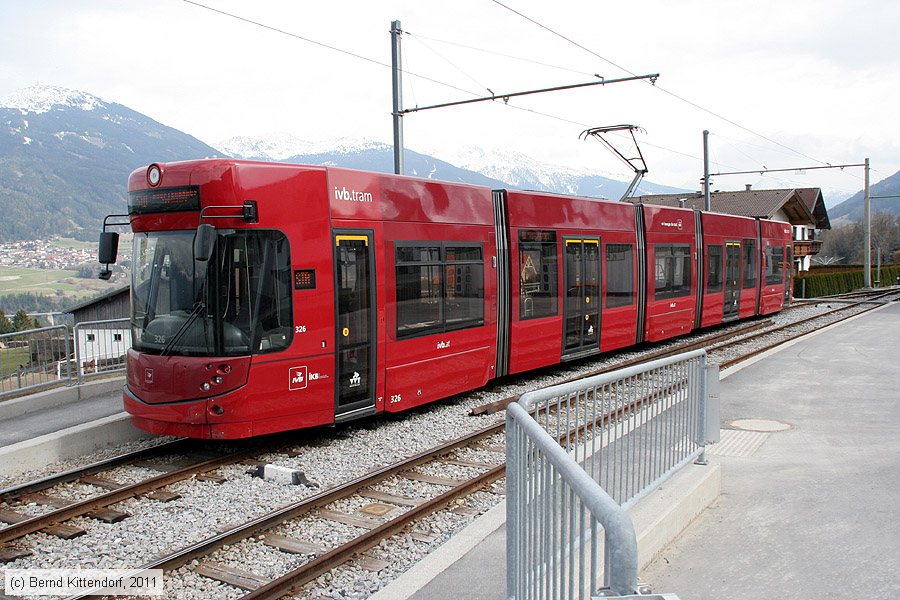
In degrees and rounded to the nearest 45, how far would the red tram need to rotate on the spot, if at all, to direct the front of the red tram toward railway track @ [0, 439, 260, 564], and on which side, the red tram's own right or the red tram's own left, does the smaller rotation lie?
0° — it already faces it

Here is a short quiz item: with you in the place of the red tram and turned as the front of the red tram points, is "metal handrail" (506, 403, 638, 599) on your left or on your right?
on your left

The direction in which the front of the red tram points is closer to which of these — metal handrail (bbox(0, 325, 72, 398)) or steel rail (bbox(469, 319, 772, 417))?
the metal handrail

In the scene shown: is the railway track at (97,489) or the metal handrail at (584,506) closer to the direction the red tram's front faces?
the railway track

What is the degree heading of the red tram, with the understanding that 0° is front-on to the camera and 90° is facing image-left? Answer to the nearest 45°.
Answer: approximately 45°

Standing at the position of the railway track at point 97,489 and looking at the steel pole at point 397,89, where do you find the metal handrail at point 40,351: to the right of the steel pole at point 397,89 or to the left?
left
